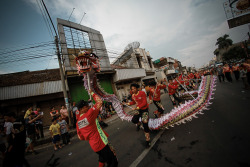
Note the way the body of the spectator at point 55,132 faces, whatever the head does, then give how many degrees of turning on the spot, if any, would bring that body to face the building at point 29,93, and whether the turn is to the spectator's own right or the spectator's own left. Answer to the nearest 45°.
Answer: approximately 135° to the spectator's own left

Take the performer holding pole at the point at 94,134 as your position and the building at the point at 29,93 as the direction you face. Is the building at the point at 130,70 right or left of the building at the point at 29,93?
right

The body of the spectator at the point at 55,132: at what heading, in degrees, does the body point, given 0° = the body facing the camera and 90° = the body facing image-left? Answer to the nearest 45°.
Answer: approximately 315°

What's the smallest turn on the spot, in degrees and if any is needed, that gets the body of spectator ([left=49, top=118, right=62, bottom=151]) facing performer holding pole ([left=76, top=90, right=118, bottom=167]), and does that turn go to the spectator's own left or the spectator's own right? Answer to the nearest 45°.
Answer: approximately 45° to the spectator's own right

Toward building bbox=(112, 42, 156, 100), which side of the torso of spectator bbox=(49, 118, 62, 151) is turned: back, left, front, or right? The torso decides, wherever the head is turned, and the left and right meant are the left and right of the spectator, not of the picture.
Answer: left

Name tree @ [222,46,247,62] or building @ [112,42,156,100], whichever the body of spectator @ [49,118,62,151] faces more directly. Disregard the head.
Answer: the tree

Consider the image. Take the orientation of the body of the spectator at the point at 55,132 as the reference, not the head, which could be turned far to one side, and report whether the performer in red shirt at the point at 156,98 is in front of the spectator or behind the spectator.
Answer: in front

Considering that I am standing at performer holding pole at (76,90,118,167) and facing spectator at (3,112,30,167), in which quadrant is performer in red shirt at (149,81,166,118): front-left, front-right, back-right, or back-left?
back-right
